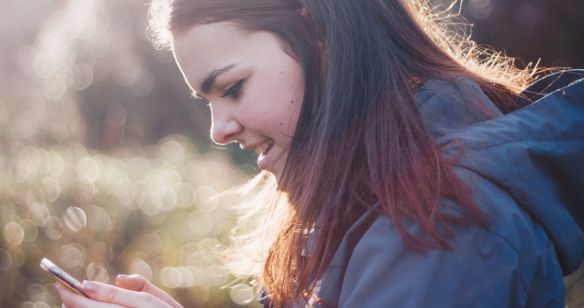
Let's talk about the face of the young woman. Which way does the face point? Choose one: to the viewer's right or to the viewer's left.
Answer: to the viewer's left

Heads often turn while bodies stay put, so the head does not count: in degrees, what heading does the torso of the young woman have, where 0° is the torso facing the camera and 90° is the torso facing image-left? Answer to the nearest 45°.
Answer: approximately 90°
